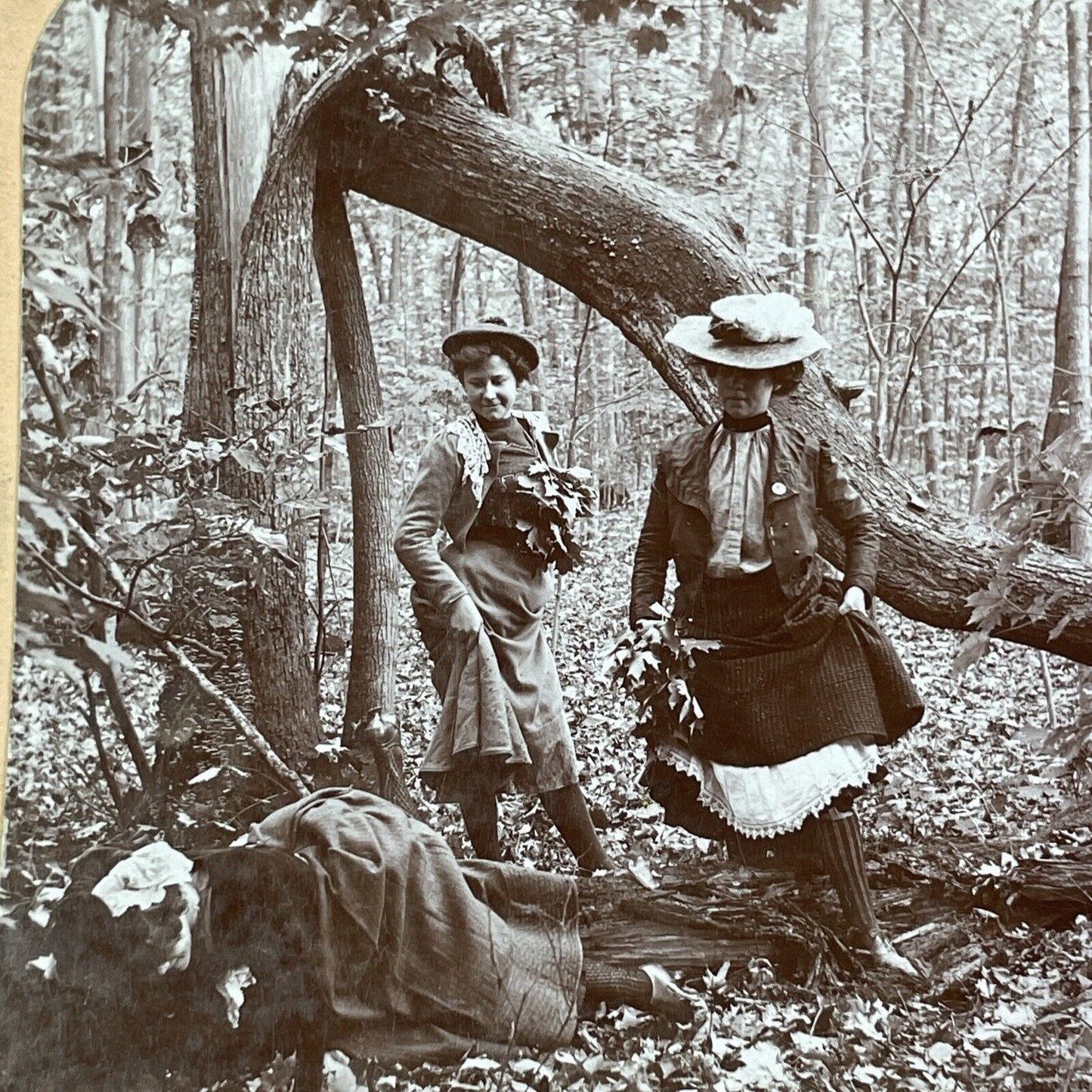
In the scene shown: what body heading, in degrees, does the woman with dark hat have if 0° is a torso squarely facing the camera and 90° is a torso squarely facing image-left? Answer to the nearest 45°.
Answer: approximately 315°
